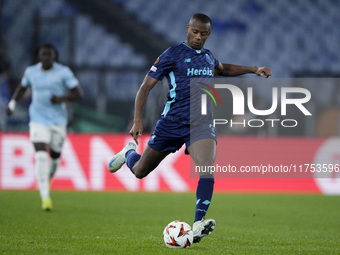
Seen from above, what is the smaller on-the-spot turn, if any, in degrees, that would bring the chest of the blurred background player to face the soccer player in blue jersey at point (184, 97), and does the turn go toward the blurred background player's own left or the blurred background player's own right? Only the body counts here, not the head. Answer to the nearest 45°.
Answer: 0° — they already face them

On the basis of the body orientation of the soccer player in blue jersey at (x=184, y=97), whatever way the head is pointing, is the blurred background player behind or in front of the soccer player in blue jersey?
behind

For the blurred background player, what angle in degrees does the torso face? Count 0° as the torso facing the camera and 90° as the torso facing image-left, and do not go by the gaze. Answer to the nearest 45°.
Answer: approximately 0°

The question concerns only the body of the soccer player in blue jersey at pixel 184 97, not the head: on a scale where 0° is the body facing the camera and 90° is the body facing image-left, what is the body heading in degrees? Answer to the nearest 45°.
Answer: approximately 315°
